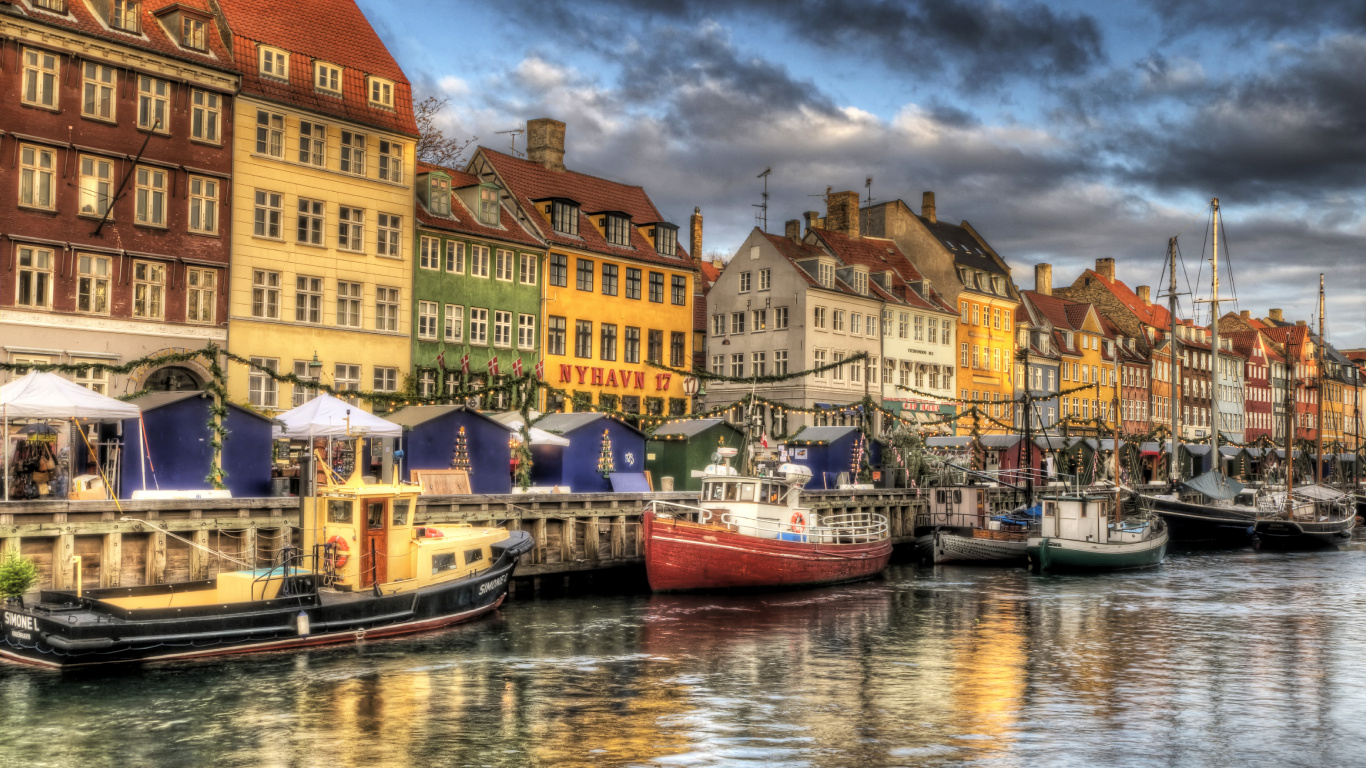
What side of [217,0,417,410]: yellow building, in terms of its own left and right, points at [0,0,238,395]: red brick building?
right

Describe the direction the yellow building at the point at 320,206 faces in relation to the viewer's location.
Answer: facing the viewer and to the right of the viewer

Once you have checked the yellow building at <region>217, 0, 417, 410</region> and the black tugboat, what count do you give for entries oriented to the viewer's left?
0

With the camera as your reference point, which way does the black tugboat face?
facing away from the viewer and to the right of the viewer

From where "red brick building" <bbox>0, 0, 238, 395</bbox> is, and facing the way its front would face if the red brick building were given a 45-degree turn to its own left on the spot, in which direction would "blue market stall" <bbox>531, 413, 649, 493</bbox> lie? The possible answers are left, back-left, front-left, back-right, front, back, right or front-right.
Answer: front

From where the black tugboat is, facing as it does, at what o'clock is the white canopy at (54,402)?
The white canopy is roughly at 9 o'clock from the black tugboat.

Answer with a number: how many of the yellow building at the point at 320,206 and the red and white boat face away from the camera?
0

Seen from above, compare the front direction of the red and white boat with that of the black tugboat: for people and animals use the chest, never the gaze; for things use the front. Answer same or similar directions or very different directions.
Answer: very different directions

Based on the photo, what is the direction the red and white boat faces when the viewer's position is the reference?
facing the viewer and to the left of the viewer

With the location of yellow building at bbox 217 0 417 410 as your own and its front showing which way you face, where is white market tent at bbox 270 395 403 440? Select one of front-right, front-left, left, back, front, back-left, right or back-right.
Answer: front-right

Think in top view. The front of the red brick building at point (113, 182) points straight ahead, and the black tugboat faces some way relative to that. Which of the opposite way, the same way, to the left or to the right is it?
to the left

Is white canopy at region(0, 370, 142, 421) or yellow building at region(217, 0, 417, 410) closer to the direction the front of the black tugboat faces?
the yellow building

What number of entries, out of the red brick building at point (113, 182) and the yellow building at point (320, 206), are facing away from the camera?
0
